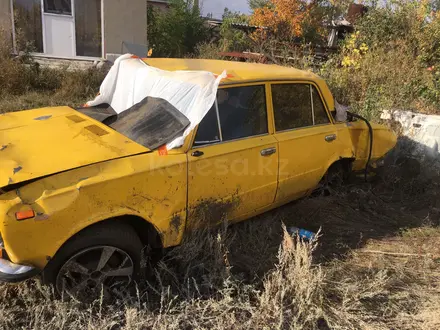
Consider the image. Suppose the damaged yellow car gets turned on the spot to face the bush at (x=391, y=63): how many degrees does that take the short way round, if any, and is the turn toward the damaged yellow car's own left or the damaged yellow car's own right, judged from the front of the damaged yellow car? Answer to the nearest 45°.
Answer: approximately 180°

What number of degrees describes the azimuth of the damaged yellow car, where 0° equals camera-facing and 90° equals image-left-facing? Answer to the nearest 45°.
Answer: approximately 45°

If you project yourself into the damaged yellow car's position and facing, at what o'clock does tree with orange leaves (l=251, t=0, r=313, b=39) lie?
The tree with orange leaves is roughly at 5 o'clock from the damaged yellow car.

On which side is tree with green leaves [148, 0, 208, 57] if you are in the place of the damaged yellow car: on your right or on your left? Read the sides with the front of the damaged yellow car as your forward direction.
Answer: on your right
